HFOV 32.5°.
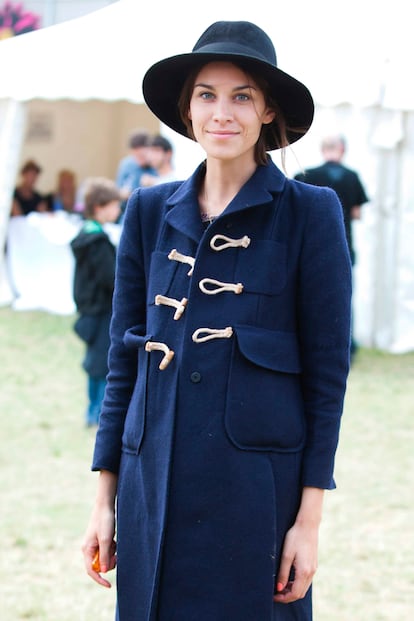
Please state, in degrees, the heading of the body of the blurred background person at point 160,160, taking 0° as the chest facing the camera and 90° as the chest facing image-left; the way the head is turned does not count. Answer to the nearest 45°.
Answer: approximately 45°

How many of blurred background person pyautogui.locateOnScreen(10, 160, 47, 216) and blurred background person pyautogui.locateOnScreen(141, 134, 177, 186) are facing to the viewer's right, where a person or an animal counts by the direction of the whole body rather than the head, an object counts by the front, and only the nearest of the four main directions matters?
0

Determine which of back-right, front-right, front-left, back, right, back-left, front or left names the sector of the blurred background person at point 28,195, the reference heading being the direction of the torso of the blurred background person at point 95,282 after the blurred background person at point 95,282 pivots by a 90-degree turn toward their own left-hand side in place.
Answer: front

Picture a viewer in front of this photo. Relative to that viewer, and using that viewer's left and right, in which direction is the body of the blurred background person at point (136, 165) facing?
facing the viewer and to the right of the viewer

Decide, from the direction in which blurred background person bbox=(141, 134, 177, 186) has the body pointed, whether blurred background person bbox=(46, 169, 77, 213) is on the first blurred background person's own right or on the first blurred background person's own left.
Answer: on the first blurred background person's own right

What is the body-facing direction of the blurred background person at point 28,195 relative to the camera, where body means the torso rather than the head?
toward the camera
